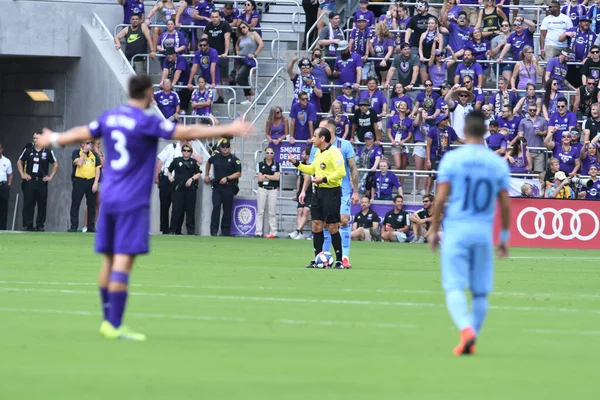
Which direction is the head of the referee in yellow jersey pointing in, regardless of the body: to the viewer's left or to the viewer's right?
to the viewer's left

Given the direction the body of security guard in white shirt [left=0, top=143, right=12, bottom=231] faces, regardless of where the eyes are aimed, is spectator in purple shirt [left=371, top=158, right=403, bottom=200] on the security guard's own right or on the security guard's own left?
on the security guard's own left

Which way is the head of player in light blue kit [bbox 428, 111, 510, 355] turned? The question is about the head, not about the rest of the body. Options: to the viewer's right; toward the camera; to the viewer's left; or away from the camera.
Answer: away from the camera

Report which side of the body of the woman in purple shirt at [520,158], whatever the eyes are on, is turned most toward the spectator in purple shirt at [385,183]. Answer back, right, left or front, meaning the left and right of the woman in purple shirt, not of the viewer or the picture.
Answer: right

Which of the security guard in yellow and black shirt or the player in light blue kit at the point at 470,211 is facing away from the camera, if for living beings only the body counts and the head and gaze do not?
the player in light blue kit

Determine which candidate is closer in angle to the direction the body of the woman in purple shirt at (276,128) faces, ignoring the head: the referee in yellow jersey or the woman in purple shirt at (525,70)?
the referee in yellow jersey

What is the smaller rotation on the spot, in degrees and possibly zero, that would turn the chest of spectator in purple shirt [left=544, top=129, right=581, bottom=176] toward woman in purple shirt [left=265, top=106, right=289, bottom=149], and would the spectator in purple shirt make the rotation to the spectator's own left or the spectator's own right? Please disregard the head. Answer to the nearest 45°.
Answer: approximately 90° to the spectator's own right

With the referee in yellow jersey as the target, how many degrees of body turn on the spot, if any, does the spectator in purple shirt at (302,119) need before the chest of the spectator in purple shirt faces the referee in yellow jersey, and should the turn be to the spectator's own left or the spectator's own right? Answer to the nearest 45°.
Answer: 0° — they already face them
